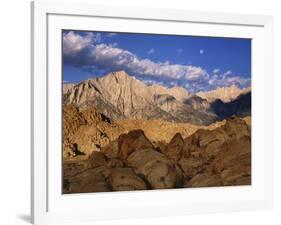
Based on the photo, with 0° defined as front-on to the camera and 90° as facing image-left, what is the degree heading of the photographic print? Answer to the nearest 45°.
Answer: approximately 315°

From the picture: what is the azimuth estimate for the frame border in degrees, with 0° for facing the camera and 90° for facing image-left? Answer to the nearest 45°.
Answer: approximately 315°
